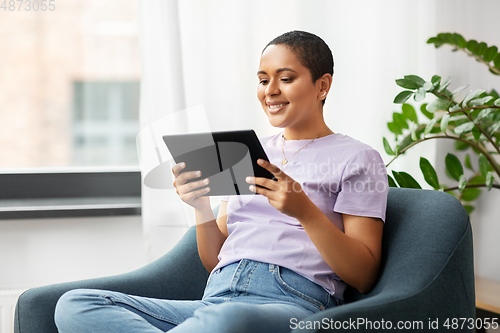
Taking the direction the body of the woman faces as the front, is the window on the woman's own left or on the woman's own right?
on the woman's own right

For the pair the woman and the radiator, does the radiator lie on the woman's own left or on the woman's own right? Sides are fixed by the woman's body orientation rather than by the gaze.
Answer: on the woman's own right

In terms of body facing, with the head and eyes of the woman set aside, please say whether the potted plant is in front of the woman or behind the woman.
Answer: behind

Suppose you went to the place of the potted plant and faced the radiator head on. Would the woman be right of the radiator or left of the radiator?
left

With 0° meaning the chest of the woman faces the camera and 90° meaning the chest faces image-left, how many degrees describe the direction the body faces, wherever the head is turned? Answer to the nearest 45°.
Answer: approximately 45°

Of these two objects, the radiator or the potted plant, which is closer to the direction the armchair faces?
the radiator

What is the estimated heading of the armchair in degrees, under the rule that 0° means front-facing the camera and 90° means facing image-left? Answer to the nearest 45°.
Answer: approximately 45°

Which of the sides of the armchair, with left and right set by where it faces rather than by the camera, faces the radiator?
right

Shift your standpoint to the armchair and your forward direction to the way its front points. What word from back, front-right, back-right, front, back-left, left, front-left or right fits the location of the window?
right
